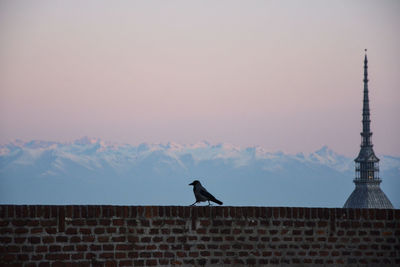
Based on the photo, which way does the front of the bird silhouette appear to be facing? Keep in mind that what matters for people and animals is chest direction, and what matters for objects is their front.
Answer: to the viewer's left
